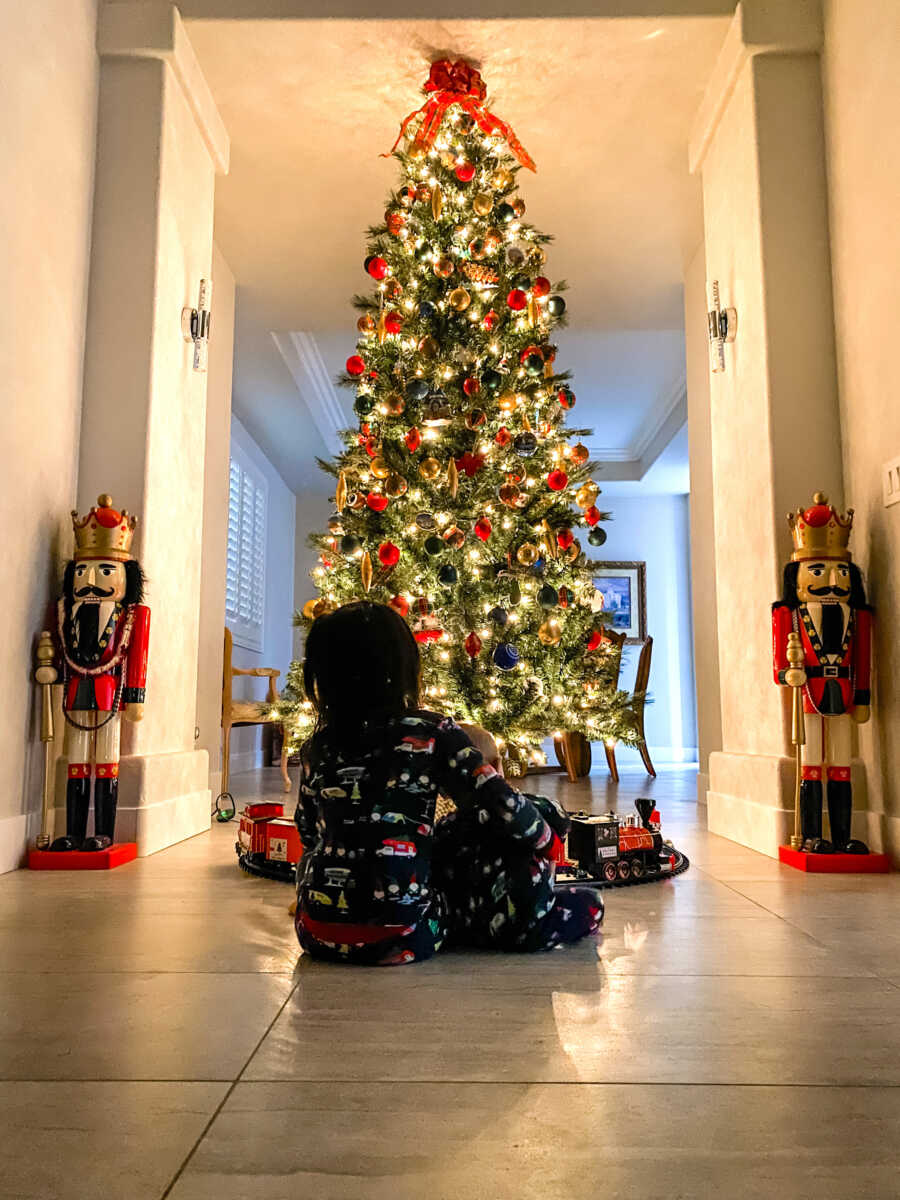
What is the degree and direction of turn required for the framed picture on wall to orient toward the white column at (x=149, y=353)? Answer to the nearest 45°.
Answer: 0° — it already faces it

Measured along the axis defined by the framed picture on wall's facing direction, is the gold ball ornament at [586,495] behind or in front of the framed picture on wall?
in front

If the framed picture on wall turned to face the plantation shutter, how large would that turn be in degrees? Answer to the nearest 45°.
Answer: approximately 45° to its right

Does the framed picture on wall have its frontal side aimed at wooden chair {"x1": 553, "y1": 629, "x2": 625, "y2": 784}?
yes

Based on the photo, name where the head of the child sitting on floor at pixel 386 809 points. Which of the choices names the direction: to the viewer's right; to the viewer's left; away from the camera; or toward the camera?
away from the camera

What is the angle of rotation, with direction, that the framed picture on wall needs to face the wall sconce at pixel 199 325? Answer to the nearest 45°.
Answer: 0° — it already faces it

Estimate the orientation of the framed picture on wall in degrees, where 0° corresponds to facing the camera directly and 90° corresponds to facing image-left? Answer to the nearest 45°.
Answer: approximately 0°

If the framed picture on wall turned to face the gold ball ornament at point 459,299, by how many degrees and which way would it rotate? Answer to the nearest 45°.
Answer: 0° — it already faces it

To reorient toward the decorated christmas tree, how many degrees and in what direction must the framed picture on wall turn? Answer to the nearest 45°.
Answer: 0° — it already faces it

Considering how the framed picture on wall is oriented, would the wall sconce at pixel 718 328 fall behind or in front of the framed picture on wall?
in front

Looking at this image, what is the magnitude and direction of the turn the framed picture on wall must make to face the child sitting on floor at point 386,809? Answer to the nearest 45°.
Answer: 0° — it already faces them

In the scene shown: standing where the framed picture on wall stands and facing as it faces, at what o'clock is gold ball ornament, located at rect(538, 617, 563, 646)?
The gold ball ornament is roughly at 12 o'clock from the framed picture on wall.
